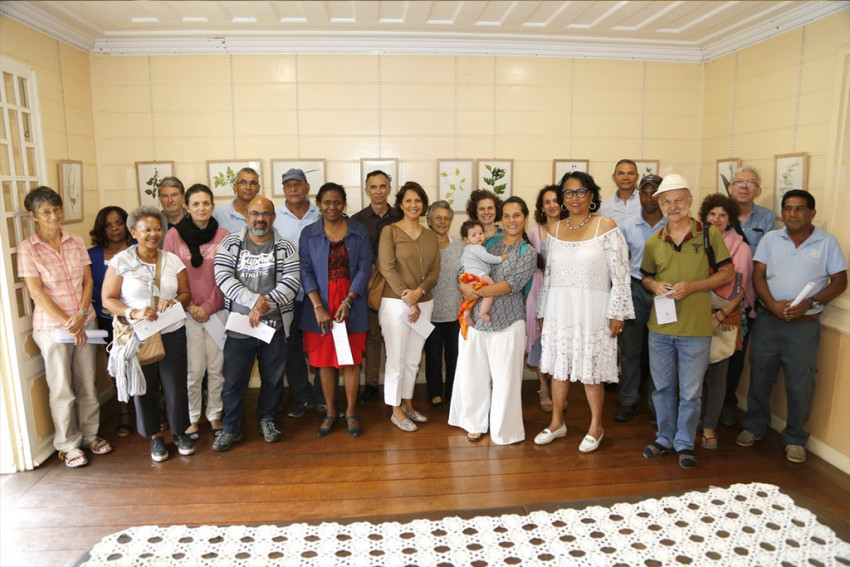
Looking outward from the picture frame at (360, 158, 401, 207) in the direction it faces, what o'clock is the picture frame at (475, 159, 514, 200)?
the picture frame at (475, 159, 514, 200) is roughly at 9 o'clock from the picture frame at (360, 158, 401, 207).

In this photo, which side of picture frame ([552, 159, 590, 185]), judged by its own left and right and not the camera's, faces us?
front

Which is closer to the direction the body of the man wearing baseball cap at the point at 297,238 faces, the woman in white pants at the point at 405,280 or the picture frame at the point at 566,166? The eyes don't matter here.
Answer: the woman in white pants

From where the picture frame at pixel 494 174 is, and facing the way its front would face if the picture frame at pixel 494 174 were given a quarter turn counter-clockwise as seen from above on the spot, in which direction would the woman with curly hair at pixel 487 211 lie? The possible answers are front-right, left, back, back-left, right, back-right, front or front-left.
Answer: right

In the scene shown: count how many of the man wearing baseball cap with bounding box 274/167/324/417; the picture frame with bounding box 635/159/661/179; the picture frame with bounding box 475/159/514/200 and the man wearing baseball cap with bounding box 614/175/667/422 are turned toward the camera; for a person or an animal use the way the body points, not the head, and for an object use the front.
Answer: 4

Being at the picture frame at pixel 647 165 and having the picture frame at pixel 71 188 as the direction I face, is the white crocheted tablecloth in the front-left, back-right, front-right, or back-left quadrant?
front-left

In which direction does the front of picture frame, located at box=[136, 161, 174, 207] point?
toward the camera

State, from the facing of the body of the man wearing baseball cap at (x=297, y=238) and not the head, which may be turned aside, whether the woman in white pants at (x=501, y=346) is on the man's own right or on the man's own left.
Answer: on the man's own left

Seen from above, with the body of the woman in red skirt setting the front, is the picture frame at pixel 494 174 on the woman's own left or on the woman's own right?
on the woman's own left

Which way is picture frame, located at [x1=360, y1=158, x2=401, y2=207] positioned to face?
toward the camera

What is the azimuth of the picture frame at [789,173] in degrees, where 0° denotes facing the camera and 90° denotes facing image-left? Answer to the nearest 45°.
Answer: approximately 45°

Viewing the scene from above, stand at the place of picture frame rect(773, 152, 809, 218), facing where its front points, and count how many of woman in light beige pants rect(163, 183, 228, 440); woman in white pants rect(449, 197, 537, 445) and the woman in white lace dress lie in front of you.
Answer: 3
